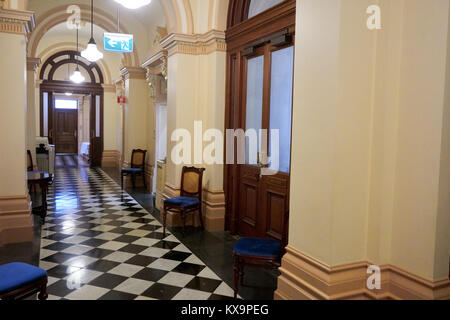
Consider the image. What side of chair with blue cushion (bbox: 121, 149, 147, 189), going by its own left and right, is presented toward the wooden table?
front

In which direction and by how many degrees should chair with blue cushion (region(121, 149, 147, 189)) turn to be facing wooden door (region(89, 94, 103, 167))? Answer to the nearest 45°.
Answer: approximately 135° to its right

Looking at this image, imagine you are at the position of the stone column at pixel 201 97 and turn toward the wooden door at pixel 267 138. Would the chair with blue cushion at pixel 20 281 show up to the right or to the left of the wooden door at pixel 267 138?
right

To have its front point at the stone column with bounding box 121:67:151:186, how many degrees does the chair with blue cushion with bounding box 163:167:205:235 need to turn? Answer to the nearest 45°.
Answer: approximately 135° to its right

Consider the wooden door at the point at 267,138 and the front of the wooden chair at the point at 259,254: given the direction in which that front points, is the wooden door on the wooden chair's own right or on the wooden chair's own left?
on the wooden chair's own right

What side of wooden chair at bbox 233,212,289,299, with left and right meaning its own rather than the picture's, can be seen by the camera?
left

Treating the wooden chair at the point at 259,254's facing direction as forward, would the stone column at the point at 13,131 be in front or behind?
in front

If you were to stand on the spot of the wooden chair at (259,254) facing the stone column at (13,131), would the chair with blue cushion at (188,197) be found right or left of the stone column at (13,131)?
right

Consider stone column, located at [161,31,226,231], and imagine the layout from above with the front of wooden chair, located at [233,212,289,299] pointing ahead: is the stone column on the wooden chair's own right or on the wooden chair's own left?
on the wooden chair's own right

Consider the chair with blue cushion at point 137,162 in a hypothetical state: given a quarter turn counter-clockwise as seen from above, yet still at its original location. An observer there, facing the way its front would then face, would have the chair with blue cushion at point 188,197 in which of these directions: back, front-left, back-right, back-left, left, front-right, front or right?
front-right

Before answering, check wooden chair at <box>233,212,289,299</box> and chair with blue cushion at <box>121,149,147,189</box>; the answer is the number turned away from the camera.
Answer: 0

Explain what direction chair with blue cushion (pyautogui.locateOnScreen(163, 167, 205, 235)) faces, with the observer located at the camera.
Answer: facing the viewer and to the left of the viewer

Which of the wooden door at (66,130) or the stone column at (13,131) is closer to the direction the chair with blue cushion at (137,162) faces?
the stone column
